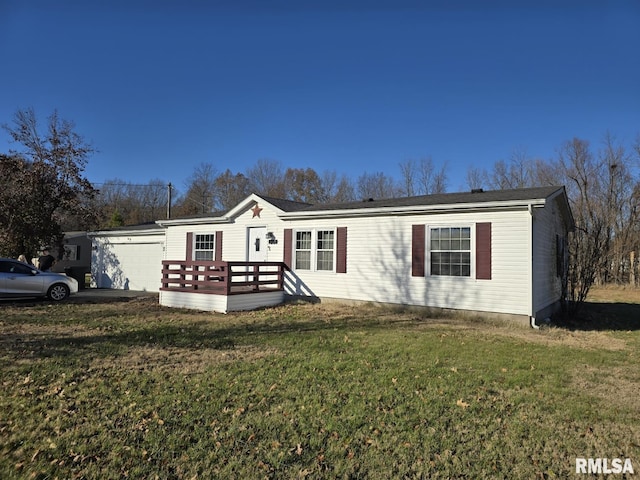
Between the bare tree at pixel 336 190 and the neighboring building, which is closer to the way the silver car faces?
the bare tree

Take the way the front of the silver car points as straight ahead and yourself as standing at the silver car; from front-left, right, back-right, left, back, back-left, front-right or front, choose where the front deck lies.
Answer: front-right

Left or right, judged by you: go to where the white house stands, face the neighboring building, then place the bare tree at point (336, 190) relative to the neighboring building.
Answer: right

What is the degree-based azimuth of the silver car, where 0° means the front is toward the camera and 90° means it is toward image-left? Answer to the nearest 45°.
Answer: approximately 270°

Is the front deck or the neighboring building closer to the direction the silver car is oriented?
the front deck

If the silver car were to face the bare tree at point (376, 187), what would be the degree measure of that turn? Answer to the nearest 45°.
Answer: approximately 45° to its left

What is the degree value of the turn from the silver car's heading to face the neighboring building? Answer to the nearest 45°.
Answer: approximately 90° to its left
